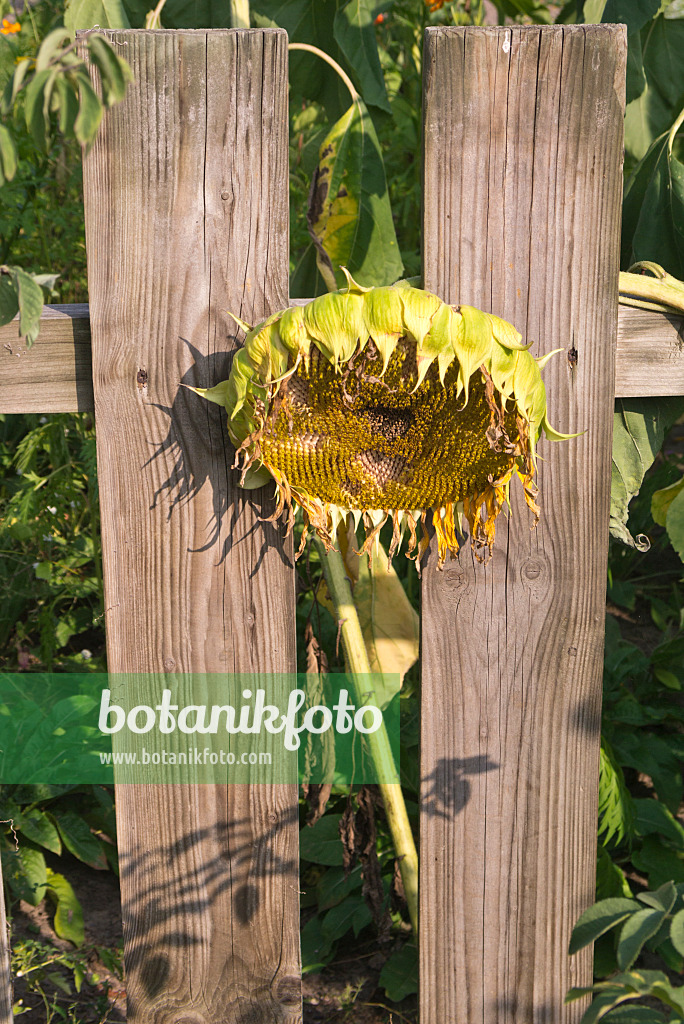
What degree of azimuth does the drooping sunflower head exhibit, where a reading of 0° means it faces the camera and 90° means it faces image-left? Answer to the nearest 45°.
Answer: approximately 0°

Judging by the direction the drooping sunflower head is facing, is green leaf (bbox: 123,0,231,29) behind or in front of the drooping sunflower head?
behind
